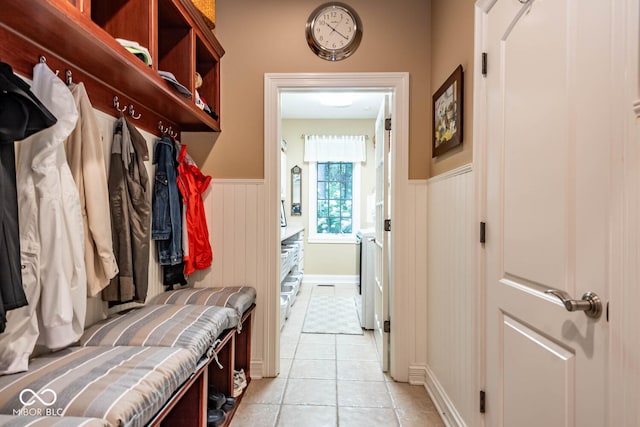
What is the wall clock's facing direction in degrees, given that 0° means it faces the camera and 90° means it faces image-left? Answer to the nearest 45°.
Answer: approximately 0°

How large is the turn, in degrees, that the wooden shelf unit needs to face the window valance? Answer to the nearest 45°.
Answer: approximately 90° to its left

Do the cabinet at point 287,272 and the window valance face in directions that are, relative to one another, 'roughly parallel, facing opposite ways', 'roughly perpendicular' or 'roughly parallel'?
roughly perpendicular

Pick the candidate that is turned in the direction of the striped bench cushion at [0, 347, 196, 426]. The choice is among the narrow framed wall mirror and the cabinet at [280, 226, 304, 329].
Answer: the narrow framed wall mirror

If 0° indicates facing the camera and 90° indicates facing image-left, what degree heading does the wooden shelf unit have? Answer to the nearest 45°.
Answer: approximately 315°

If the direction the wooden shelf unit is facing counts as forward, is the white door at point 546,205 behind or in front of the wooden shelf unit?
in front

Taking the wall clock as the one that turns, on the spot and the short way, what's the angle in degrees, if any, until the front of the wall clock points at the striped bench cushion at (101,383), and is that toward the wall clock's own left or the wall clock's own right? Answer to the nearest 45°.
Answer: approximately 45° to the wall clock's own right

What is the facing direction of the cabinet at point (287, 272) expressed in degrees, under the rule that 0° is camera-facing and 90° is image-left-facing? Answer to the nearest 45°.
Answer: approximately 270°

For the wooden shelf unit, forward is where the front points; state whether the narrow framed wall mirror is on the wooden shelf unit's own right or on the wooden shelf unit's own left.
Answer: on the wooden shelf unit's own left

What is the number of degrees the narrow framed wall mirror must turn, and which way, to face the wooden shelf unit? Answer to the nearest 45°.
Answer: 0° — it already faces it

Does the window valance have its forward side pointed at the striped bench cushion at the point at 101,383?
yes
